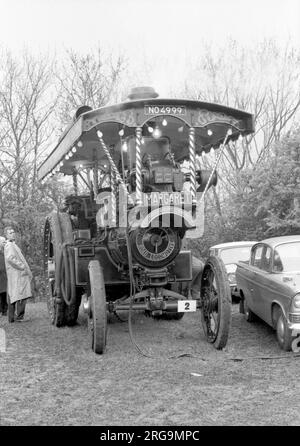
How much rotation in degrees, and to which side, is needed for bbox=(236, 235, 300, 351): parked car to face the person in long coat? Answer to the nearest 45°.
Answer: approximately 135° to its right

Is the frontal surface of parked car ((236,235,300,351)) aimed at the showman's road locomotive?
no

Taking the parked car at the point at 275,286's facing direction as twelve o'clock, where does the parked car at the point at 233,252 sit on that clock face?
the parked car at the point at 233,252 is roughly at 7 o'clock from the parked car at the point at 275,286.

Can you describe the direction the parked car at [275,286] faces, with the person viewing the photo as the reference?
facing the viewer and to the right of the viewer

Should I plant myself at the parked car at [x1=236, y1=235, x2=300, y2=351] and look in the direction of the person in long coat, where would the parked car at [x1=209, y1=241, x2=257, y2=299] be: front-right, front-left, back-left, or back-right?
front-right
